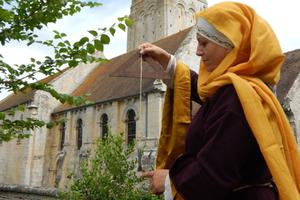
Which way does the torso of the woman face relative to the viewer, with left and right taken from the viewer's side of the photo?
facing to the left of the viewer

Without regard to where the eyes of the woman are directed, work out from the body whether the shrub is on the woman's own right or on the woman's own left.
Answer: on the woman's own right

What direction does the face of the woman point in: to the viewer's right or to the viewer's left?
to the viewer's left

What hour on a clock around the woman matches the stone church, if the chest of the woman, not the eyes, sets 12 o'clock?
The stone church is roughly at 2 o'clock from the woman.
